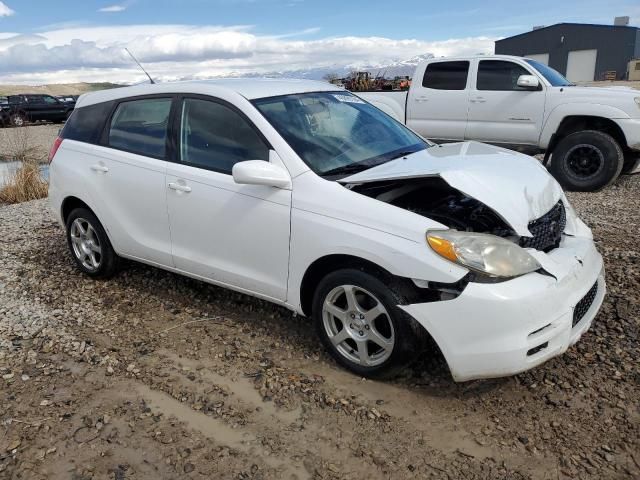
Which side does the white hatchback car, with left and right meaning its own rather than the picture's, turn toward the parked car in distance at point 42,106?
back

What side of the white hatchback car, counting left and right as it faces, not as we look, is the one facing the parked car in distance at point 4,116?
back

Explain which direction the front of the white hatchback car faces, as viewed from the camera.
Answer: facing the viewer and to the right of the viewer

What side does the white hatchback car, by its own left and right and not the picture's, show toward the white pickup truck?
left
